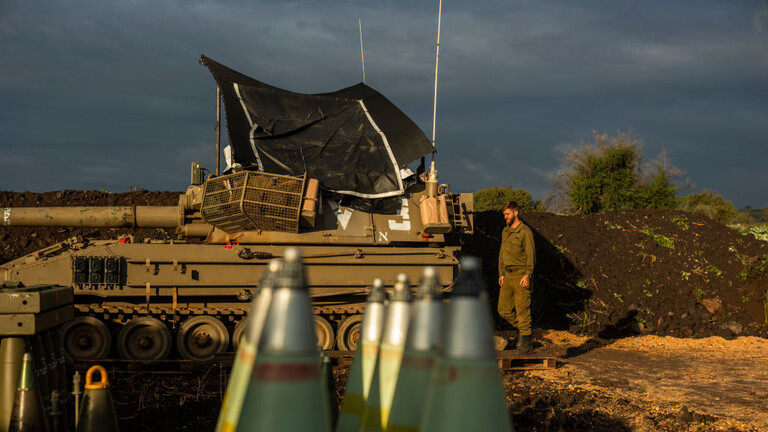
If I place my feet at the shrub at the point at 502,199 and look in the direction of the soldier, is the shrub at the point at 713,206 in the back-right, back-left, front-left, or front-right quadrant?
back-left

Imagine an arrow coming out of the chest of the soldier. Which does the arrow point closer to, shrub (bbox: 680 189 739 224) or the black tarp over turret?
the black tarp over turret

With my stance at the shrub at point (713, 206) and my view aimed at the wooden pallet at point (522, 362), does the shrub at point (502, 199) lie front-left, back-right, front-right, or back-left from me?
front-right

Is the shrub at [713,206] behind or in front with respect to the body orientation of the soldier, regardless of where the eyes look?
behind

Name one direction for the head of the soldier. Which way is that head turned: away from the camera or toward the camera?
toward the camera

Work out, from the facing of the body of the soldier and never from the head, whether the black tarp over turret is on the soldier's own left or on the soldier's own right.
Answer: on the soldier's own right

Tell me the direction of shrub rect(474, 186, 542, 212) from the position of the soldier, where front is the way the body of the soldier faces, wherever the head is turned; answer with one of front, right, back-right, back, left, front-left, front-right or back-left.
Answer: back-right

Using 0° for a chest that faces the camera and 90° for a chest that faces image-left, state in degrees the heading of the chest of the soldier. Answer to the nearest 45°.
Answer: approximately 45°
